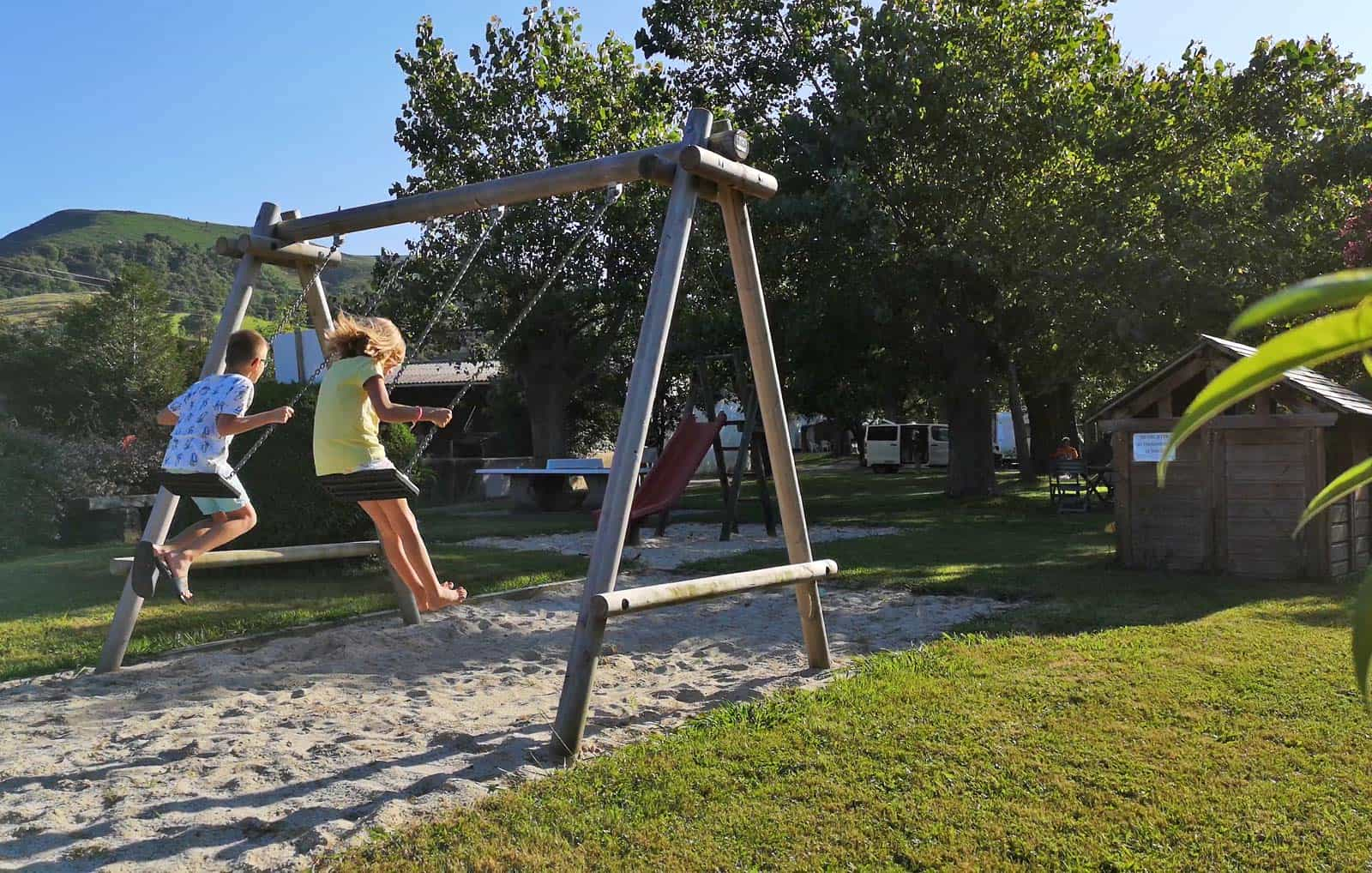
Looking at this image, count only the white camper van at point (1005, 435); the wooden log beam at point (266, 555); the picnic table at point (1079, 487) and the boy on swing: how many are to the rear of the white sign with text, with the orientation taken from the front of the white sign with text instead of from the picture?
2

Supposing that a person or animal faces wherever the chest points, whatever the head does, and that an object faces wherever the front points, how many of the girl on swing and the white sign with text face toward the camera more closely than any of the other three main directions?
1

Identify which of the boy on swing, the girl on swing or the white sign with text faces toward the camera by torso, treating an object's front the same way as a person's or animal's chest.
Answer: the white sign with text

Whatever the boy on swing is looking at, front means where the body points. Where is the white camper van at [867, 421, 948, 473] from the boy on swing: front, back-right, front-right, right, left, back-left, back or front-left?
front

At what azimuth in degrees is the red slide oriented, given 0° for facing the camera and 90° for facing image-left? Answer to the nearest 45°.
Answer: approximately 45°

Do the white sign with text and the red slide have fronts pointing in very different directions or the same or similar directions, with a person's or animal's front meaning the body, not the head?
same or similar directions

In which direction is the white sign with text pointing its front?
toward the camera

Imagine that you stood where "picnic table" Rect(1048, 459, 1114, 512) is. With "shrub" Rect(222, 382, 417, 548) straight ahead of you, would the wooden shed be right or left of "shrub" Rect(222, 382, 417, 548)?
left

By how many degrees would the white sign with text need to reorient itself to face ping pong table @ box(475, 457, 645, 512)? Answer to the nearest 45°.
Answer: approximately 135° to its right

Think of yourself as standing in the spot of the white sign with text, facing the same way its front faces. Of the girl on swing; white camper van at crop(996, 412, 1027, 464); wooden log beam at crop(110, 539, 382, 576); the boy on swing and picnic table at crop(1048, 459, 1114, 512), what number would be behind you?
2

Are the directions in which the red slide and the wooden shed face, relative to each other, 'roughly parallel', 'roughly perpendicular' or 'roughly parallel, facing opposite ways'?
roughly parallel

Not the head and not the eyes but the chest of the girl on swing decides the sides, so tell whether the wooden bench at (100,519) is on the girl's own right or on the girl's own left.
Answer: on the girl's own left

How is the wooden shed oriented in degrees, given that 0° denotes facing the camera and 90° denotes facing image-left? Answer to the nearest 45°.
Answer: approximately 0°
